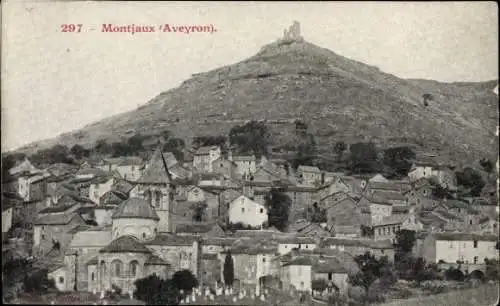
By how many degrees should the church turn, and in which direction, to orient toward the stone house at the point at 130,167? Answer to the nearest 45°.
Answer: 0° — it already faces it

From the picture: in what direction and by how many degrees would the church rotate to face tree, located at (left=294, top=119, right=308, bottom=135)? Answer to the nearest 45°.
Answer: approximately 45° to its right

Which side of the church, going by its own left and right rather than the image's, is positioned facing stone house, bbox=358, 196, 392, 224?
right

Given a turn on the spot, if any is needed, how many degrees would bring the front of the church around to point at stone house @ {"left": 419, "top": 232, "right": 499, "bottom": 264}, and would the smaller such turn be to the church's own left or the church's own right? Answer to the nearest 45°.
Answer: approximately 90° to the church's own right

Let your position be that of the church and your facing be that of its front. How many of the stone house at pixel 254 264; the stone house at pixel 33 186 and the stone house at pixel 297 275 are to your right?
2

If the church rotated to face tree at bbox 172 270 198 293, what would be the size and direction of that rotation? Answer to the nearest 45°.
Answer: approximately 135° to its right

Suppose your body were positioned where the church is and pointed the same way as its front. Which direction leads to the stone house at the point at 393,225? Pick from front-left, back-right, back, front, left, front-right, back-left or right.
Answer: right

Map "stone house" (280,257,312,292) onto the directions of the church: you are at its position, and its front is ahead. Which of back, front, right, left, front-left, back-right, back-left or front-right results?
right

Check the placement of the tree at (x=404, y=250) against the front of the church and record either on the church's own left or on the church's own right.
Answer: on the church's own right

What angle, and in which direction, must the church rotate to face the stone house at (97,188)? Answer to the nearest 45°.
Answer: approximately 45° to its left

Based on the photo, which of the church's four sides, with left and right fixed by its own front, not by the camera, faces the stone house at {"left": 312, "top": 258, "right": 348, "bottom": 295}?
right

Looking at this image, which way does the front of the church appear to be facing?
away from the camera
